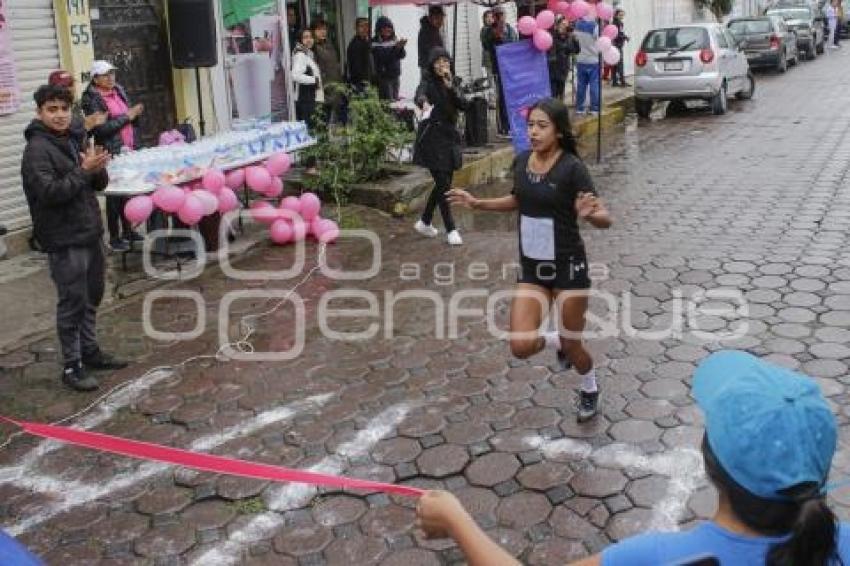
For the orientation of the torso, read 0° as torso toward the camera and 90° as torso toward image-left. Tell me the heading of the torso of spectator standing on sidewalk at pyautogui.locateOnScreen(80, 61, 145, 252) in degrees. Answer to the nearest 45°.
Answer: approximately 315°

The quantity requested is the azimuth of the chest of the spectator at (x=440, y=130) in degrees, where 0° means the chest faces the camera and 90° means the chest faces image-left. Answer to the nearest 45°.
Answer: approximately 0°

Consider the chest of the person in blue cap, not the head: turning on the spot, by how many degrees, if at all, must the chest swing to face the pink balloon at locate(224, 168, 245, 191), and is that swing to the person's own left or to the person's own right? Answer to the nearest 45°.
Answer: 0° — they already face it

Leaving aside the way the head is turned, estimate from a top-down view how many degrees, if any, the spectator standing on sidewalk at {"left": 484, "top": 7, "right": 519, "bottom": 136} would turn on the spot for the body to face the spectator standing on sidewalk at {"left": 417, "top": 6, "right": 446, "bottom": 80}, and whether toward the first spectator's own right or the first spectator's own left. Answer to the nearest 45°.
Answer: approximately 45° to the first spectator's own right

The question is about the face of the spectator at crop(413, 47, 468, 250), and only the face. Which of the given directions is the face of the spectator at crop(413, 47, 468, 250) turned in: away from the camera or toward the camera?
toward the camera

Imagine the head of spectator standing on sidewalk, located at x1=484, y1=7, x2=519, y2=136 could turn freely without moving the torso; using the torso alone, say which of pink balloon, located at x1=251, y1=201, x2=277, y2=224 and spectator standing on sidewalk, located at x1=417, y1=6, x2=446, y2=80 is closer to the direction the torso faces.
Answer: the pink balloon

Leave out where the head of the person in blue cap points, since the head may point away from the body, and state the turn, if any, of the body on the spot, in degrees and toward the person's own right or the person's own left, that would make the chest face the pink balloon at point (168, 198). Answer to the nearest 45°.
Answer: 0° — they already face it

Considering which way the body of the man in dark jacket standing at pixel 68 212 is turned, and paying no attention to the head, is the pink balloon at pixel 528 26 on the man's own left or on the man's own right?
on the man's own left

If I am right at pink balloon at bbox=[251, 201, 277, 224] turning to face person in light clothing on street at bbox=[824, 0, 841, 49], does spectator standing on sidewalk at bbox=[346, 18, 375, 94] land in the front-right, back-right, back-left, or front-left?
front-left

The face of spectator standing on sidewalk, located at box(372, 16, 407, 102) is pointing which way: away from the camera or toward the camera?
toward the camera

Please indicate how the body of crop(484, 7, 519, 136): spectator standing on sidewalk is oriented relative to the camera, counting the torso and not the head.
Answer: toward the camera
